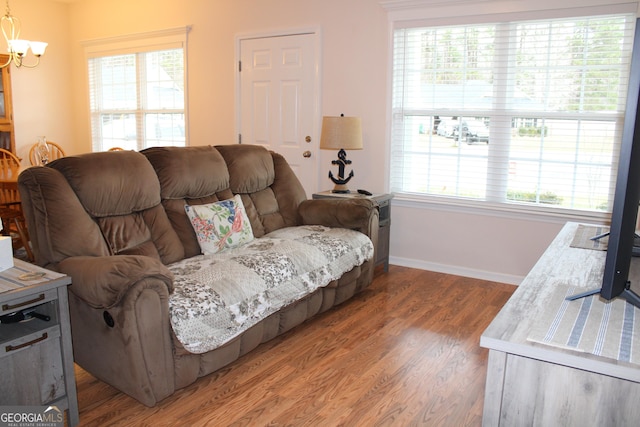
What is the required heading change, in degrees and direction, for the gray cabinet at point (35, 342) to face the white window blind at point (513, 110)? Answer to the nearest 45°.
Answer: approximately 45° to its left

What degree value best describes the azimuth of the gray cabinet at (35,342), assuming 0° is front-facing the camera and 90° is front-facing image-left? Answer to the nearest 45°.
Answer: approximately 315°

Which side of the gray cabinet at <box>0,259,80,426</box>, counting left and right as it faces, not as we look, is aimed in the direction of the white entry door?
left

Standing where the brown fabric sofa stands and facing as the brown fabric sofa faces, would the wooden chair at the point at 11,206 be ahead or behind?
behind

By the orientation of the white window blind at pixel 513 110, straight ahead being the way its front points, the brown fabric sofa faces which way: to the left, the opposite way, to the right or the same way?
to the left

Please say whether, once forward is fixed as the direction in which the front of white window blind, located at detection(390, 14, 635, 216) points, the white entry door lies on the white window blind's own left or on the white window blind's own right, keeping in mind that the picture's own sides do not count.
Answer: on the white window blind's own right

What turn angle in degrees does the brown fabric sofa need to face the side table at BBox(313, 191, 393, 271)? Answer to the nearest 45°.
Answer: approximately 90° to its left
